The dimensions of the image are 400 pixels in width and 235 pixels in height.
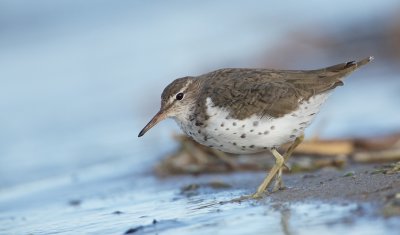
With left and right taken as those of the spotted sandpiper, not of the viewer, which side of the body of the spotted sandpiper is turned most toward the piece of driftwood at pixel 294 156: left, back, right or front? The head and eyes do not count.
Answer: right

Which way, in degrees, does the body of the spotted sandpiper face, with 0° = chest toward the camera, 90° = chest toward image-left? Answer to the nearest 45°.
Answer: approximately 90°
